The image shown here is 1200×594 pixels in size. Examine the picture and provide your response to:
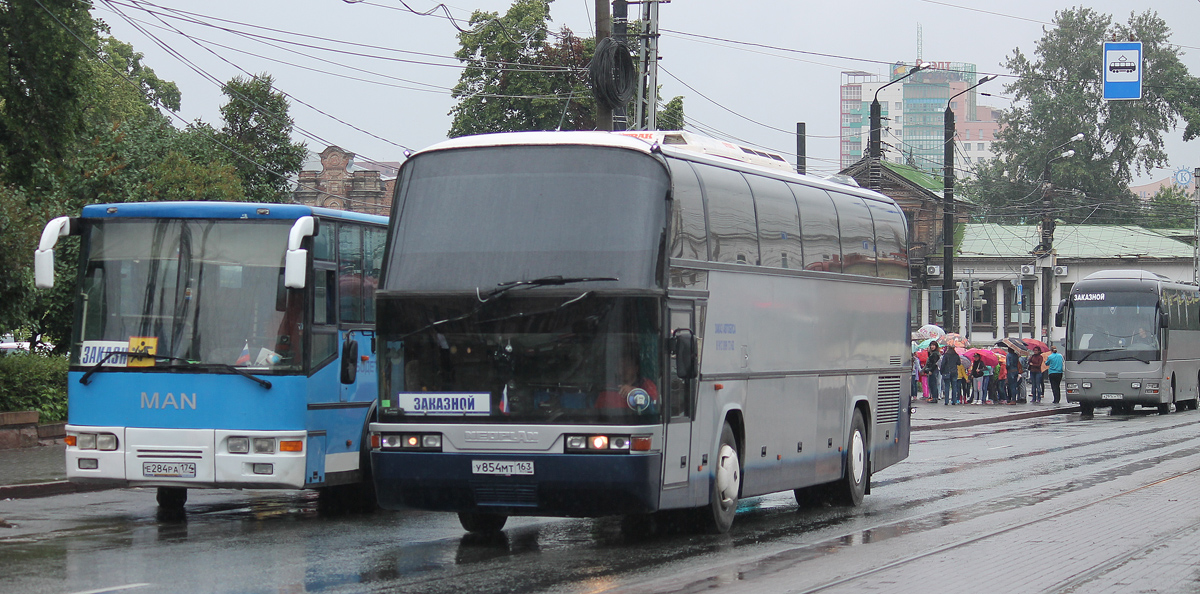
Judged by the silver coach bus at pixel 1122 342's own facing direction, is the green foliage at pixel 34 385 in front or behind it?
in front

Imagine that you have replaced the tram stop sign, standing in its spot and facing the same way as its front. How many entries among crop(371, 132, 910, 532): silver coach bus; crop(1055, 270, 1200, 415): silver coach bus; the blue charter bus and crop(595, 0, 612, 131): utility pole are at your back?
1

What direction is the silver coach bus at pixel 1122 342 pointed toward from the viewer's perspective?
toward the camera

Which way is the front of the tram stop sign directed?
toward the camera

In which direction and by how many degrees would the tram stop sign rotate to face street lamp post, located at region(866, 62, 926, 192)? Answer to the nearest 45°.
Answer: approximately 135° to its right

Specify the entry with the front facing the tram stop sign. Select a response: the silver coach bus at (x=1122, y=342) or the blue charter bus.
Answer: the silver coach bus

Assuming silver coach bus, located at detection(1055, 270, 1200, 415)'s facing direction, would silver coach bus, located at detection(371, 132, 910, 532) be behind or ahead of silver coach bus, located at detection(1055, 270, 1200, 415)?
ahead

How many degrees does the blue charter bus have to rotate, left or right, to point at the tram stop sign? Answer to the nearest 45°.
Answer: approximately 135° to its left

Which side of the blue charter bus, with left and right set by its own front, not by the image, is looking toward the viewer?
front

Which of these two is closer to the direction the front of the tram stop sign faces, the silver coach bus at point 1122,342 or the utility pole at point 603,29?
the utility pole

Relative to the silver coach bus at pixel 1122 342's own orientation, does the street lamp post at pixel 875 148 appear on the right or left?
on its right

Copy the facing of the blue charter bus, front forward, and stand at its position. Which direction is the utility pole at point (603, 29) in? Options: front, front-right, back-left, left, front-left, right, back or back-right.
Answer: back-left

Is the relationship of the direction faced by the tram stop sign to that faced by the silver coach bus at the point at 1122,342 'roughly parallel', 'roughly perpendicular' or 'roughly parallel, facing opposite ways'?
roughly parallel
